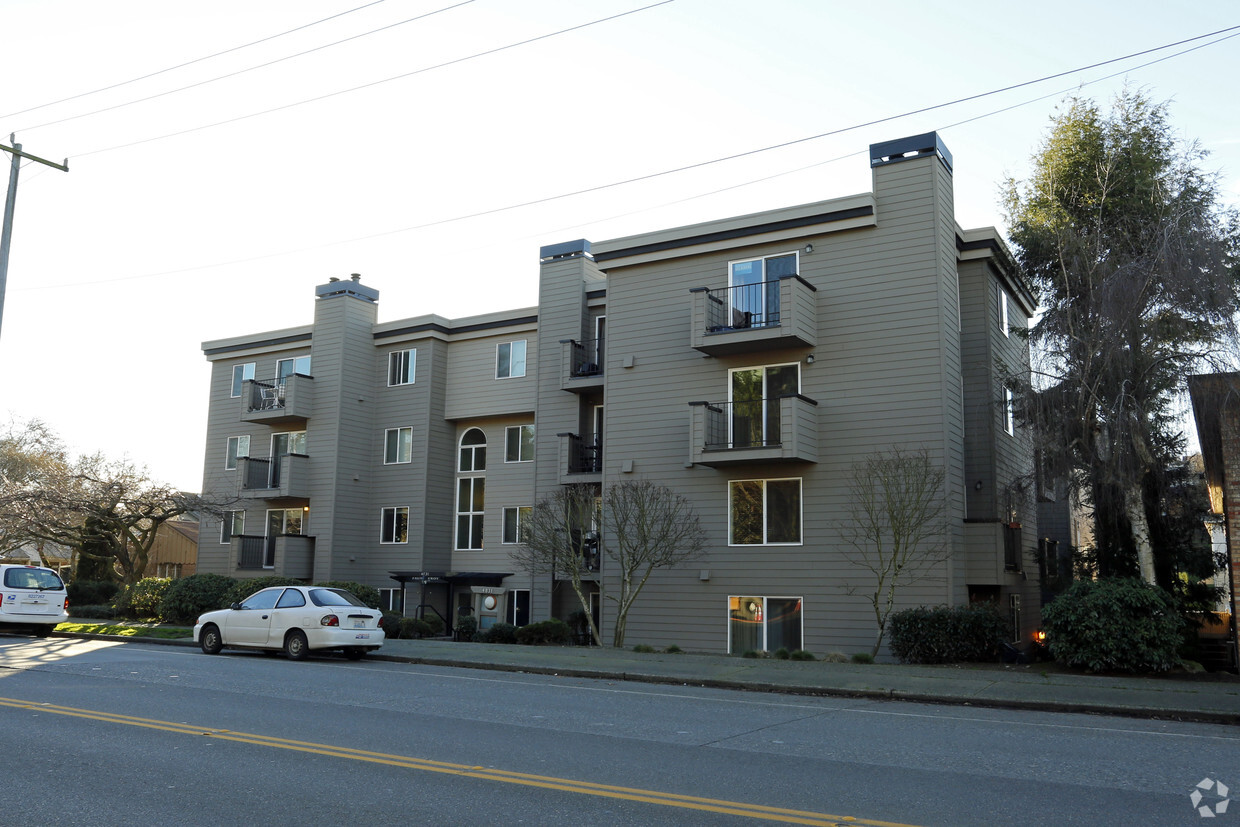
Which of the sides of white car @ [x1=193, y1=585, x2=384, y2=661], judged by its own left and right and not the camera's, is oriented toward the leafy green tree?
back

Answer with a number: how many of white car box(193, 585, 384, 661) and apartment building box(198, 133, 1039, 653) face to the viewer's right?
0

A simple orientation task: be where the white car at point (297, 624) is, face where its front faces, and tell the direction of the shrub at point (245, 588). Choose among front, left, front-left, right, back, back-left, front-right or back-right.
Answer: front-right

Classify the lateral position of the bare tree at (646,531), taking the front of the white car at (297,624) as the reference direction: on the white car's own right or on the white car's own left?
on the white car's own right

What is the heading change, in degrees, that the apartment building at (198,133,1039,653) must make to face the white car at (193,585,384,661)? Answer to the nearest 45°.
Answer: approximately 45° to its right

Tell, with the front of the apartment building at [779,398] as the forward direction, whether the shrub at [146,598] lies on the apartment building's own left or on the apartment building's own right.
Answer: on the apartment building's own right

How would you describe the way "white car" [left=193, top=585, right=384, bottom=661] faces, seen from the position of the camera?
facing away from the viewer and to the left of the viewer

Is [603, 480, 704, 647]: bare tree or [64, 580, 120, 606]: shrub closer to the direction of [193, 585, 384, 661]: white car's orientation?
the shrub

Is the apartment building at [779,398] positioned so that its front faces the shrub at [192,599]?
no

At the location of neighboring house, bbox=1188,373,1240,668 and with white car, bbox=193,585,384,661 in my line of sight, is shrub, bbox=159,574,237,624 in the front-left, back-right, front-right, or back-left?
front-right

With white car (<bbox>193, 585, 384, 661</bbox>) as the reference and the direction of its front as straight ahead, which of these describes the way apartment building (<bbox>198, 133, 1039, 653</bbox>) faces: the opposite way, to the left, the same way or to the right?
to the left

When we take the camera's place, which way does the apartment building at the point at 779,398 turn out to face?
facing the viewer and to the left of the viewer

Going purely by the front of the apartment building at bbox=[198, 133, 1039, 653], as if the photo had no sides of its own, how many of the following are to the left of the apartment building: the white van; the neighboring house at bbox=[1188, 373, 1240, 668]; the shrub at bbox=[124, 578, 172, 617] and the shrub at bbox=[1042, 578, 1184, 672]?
2
